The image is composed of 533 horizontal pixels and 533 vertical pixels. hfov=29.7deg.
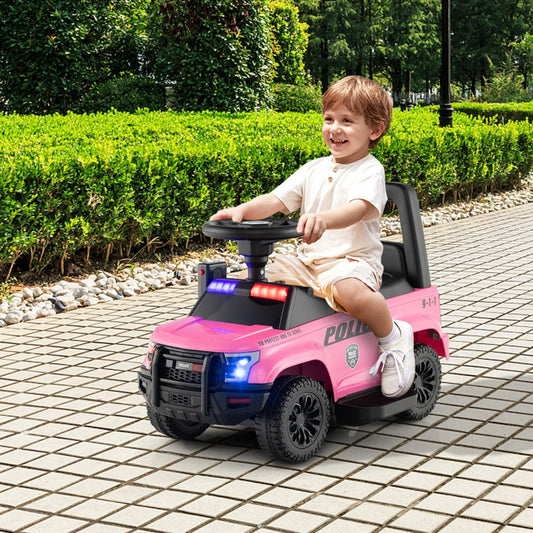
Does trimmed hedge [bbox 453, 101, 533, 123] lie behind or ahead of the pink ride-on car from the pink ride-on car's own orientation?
behind

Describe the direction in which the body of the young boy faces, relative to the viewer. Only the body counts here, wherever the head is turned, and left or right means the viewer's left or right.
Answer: facing the viewer and to the left of the viewer

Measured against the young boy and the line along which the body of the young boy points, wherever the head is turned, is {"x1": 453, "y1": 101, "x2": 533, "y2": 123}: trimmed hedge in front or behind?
behind

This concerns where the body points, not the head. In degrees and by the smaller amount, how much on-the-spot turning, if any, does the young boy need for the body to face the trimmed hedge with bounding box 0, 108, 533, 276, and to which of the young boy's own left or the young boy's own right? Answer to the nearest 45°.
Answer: approximately 135° to the young boy's own right

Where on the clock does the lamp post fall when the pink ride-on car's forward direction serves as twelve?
The lamp post is roughly at 5 o'clock from the pink ride-on car.

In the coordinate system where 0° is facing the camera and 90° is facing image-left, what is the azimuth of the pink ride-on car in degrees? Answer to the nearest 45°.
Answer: approximately 45°

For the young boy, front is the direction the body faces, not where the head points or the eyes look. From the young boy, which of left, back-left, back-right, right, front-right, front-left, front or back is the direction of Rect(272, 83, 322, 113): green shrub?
back-right

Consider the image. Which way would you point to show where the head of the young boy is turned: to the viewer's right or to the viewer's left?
to the viewer's left
